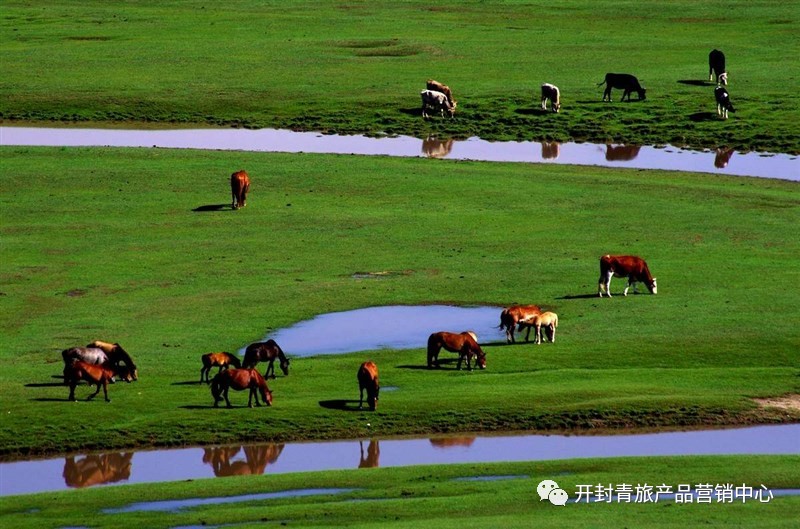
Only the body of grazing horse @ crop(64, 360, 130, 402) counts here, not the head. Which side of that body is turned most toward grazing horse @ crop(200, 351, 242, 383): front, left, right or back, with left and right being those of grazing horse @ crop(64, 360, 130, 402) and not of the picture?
front

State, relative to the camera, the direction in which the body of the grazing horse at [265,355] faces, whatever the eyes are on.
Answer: to the viewer's right

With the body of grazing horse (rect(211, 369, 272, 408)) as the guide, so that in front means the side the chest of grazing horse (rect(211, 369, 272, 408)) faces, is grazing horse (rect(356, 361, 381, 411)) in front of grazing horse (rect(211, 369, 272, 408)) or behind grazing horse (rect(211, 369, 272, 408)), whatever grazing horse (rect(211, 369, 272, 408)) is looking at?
in front

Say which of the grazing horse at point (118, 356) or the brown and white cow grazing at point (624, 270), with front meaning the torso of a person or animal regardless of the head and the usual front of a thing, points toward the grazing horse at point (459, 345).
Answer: the grazing horse at point (118, 356)

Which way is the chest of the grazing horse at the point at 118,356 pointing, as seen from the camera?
to the viewer's right

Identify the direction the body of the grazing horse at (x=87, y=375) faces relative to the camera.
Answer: to the viewer's right

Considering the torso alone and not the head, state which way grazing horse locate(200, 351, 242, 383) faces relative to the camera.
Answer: to the viewer's right

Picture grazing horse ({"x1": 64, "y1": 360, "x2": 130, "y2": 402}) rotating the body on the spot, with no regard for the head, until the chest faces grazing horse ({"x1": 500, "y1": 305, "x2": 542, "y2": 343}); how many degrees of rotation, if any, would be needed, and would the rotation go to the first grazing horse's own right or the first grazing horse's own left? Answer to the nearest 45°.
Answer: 0° — it already faces it

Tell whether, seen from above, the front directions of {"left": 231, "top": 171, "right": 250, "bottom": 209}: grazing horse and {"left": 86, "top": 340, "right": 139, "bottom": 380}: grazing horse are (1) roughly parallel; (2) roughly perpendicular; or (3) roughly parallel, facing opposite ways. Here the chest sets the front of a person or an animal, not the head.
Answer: roughly perpendicular

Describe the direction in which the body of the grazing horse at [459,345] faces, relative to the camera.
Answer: to the viewer's right

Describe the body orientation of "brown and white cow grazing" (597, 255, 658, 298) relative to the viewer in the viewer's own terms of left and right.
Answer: facing to the right of the viewer

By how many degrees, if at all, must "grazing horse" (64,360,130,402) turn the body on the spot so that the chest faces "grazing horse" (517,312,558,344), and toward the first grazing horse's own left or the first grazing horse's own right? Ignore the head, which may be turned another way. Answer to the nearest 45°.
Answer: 0° — it already faces it
